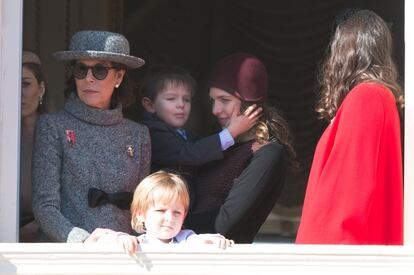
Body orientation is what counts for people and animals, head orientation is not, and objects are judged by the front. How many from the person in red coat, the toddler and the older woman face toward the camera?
2

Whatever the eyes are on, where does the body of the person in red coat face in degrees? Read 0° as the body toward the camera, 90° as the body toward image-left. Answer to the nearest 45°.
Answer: approximately 135°

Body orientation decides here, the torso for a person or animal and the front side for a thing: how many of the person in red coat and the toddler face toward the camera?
1

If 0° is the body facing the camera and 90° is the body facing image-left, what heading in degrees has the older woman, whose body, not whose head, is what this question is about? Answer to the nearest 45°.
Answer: approximately 0°

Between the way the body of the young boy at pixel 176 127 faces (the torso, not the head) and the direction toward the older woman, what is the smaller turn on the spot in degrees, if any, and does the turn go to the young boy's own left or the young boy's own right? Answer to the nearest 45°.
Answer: approximately 90° to the young boy's own right

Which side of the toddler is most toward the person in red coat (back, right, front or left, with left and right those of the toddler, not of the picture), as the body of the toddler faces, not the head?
left

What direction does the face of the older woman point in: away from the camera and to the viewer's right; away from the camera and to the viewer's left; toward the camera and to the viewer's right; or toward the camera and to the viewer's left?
toward the camera and to the viewer's left

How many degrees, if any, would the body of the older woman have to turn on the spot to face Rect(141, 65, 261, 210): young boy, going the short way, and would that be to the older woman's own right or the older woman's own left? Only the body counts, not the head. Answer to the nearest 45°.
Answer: approximately 135° to the older woman's own left

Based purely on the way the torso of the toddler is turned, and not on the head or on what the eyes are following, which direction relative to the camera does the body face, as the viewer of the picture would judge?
toward the camera

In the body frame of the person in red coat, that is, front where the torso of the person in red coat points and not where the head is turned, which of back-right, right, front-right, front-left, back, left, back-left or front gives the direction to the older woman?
front-left
